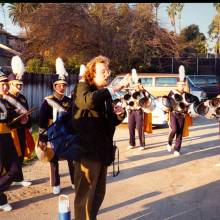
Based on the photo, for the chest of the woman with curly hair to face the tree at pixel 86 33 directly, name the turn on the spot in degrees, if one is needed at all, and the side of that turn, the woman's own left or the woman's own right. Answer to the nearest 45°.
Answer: approximately 90° to the woman's own left

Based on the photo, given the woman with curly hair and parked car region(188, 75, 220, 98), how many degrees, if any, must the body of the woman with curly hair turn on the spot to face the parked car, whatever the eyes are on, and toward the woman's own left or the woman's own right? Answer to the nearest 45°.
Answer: approximately 90° to the woman's own left

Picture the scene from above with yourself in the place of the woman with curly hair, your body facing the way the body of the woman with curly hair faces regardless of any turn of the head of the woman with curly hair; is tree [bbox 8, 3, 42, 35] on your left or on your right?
on your left

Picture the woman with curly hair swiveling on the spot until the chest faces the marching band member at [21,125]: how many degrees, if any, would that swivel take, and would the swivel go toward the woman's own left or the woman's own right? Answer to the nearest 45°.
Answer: approximately 135° to the woman's own left

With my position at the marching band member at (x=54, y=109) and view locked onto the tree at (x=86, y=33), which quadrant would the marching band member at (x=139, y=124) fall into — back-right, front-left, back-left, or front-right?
front-right

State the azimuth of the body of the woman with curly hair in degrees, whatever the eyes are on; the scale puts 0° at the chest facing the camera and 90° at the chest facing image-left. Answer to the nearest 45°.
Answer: approximately 270°

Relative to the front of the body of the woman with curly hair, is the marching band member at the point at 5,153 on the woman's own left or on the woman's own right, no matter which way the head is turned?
on the woman's own left

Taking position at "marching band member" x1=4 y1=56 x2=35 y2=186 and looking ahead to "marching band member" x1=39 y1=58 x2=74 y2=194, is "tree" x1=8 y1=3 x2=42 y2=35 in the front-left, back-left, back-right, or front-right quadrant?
back-left

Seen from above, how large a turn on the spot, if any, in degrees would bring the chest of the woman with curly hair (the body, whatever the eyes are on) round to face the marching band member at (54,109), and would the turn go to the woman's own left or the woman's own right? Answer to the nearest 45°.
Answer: approximately 90° to the woman's own left

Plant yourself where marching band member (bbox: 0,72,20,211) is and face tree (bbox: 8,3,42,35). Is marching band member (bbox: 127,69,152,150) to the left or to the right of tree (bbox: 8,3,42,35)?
right

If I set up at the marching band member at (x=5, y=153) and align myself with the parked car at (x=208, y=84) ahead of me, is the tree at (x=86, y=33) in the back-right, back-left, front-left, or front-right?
front-left

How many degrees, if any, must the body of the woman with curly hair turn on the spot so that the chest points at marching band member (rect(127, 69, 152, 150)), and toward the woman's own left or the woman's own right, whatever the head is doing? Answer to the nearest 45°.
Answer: approximately 90° to the woman's own left
